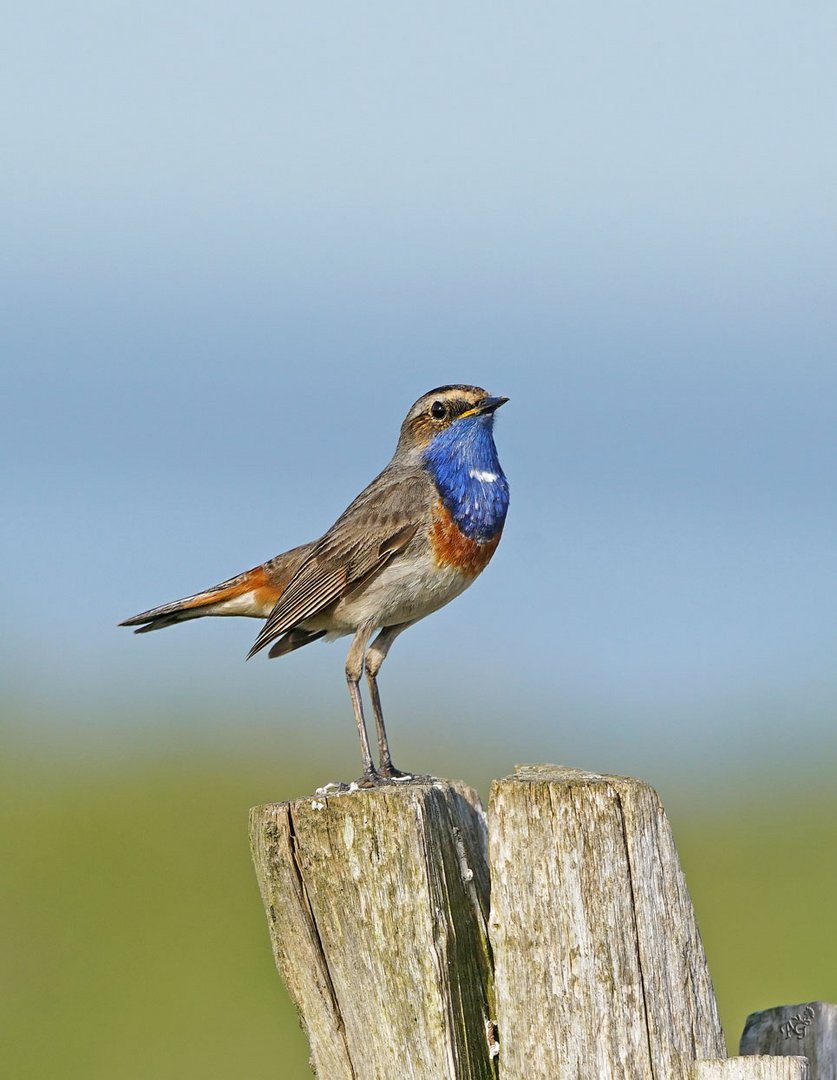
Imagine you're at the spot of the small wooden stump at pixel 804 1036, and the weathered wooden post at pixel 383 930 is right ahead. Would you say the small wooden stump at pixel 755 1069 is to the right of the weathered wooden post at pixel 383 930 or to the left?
left

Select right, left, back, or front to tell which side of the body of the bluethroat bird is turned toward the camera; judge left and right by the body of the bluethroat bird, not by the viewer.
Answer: right
